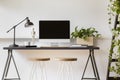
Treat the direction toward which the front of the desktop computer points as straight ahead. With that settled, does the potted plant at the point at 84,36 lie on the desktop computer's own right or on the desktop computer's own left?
on the desktop computer's own left

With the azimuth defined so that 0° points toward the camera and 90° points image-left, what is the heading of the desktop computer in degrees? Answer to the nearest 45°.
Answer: approximately 0°
